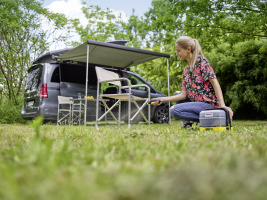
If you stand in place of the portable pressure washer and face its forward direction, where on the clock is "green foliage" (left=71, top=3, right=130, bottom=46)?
The green foliage is roughly at 5 o'clock from the portable pressure washer.

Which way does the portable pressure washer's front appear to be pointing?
toward the camera

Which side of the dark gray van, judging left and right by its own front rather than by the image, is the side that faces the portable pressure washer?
right

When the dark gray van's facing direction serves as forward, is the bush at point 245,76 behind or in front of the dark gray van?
in front

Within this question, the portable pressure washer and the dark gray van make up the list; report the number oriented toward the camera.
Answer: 1

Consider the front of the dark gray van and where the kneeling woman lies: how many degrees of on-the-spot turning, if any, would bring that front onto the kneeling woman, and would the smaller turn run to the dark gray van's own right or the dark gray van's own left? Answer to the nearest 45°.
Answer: approximately 90° to the dark gray van's own right

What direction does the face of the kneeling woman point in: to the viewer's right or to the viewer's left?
to the viewer's left

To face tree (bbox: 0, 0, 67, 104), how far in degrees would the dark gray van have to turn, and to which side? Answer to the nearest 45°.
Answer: approximately 90° to its left

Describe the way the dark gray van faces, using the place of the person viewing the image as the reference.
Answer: facing away from the viewer and to the right of the viewer

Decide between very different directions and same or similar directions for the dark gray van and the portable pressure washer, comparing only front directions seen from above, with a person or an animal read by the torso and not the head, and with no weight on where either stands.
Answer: very different directions

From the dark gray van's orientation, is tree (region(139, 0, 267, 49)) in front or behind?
in front

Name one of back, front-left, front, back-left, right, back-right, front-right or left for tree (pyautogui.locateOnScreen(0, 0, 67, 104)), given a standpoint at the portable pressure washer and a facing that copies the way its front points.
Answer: back-right

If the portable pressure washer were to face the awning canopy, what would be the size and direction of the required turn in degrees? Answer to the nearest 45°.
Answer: approximately 135° to its right

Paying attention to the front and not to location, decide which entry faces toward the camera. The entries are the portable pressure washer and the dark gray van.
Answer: the portable pressure washer
